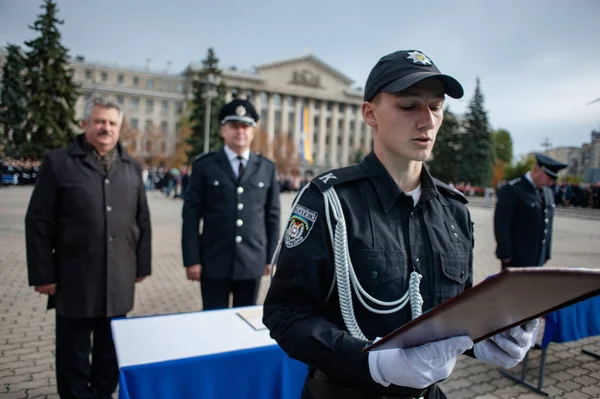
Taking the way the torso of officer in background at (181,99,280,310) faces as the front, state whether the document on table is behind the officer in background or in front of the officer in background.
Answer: in front

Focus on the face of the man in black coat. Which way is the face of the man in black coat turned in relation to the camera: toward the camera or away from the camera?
toward the camera

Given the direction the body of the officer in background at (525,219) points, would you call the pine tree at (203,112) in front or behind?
behind

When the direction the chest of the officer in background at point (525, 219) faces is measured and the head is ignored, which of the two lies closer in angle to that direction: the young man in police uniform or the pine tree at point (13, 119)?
the young man in police uniform

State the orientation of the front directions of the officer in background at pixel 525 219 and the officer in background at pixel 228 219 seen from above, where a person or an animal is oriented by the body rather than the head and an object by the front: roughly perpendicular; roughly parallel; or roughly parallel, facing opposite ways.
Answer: roughly parallel

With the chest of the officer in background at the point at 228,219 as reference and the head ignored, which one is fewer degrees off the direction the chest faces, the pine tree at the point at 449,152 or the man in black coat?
the man in black coat

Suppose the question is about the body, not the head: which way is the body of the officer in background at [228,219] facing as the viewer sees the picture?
toward the camera

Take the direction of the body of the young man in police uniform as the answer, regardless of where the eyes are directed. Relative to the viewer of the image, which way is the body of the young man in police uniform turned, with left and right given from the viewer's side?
facing the viewer and to the right of the viewer

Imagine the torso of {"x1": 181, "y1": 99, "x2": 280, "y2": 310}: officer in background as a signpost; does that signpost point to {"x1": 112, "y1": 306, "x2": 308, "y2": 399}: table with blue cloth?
yes

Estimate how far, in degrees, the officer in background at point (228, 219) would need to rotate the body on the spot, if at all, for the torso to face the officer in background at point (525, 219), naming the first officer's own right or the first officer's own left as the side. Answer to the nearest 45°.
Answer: approximately 90° to the first officer's own left

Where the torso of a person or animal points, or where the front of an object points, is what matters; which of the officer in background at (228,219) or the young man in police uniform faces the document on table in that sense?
the officer in background

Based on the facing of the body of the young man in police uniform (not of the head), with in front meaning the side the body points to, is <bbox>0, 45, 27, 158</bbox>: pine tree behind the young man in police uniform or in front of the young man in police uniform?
behind

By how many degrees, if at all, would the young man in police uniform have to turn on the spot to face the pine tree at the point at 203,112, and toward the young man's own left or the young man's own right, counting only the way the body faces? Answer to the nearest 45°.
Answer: approximately 180°

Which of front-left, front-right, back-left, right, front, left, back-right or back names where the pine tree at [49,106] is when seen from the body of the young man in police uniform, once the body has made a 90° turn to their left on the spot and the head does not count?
left

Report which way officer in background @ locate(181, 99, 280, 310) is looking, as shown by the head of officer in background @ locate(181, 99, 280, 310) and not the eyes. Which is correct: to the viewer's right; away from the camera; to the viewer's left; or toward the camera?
toward the camera

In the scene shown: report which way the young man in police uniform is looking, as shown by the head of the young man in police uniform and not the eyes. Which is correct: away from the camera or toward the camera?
toward the camera
